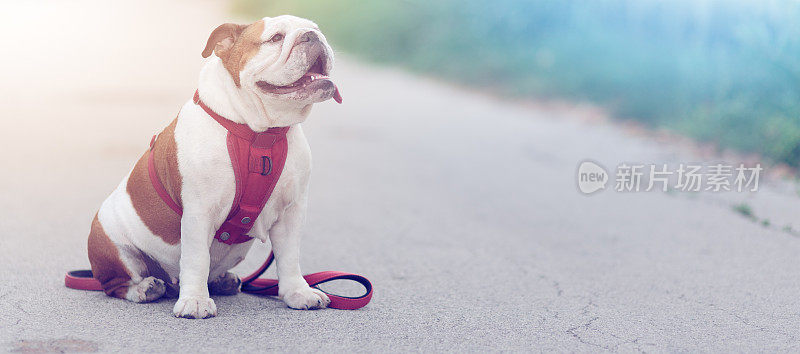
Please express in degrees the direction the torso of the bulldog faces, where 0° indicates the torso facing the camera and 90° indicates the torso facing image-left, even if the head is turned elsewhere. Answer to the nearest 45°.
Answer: approximately 315°
